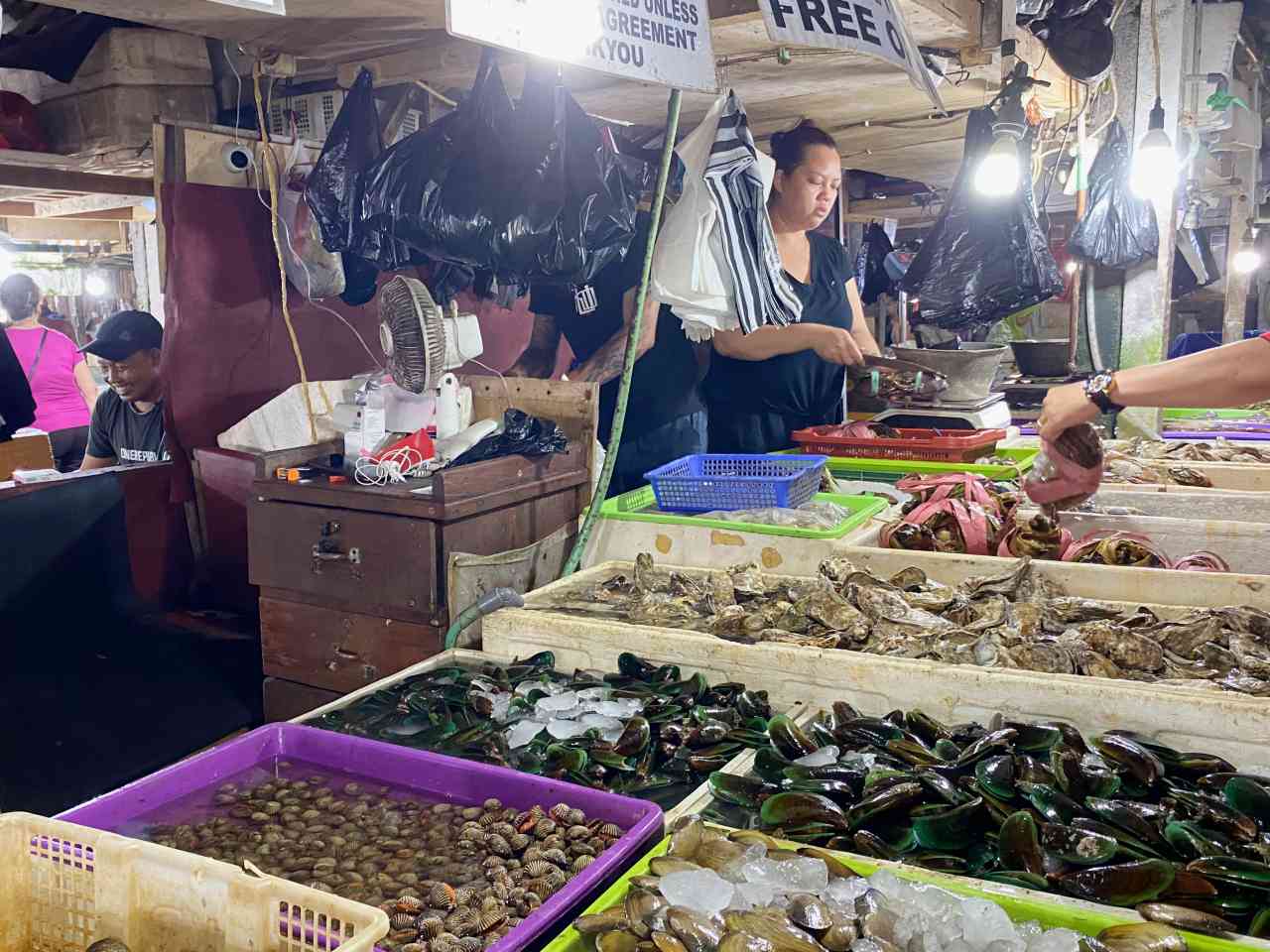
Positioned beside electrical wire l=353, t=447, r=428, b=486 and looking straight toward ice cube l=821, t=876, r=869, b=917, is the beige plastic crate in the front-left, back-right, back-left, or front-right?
front-right

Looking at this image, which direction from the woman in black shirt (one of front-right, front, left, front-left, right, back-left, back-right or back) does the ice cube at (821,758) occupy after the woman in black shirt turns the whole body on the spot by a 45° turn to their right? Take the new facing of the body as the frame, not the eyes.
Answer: front

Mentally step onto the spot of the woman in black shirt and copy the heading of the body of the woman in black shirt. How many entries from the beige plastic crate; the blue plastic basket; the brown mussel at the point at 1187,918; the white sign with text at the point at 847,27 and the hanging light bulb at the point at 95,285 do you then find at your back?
1

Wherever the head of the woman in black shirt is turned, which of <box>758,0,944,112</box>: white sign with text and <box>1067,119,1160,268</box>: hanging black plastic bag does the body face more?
the white sign with text

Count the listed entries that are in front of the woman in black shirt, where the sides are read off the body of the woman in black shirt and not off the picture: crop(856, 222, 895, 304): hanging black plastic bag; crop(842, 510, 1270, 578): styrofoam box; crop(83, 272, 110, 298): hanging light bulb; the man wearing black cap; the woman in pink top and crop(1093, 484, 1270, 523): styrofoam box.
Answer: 2

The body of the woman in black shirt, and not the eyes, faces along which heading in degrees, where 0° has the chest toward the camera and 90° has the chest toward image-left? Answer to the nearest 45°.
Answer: approximately 315°

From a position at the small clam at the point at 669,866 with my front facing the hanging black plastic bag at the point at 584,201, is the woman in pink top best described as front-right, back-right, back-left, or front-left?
front-left

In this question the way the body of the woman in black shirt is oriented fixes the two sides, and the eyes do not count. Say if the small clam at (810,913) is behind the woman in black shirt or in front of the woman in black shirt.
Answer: in front

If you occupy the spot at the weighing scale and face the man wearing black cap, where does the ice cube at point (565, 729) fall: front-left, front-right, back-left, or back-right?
front-left

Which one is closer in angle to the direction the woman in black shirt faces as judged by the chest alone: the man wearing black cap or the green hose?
the green hose

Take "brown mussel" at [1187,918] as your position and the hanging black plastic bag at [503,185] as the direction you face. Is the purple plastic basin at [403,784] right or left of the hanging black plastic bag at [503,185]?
left

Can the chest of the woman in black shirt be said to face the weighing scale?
no

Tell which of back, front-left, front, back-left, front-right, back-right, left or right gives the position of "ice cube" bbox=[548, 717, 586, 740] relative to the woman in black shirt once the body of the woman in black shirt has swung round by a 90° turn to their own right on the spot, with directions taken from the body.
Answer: front-left

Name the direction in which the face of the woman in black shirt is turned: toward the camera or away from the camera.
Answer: toward the camera

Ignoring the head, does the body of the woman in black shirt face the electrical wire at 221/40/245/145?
no

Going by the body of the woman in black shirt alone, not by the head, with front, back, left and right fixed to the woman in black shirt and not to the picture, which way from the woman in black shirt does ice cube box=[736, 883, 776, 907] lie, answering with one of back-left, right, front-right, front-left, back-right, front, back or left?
front-right

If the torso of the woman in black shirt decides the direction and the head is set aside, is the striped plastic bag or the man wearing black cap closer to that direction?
the striped plastic bag

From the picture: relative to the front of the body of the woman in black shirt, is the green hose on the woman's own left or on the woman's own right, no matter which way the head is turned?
on the woman's own right

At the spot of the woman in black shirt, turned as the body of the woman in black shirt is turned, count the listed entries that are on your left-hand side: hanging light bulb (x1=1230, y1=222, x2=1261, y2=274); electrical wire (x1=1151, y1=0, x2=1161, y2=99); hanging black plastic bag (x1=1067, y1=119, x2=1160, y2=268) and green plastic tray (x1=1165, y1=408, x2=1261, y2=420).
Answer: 4

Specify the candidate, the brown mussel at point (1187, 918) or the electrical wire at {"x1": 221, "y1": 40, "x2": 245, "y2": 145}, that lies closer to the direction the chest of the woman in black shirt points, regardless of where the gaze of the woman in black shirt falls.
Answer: the brown mussel
